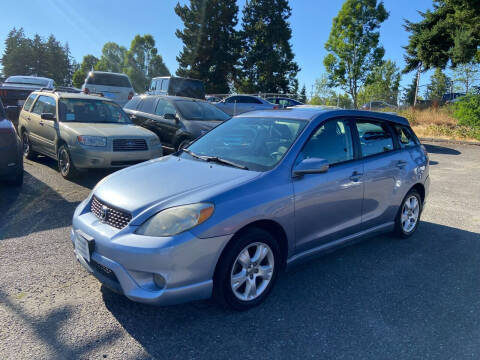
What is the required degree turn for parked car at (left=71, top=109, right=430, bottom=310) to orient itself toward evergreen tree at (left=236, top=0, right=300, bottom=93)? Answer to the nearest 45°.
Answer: approximately 135° to its right

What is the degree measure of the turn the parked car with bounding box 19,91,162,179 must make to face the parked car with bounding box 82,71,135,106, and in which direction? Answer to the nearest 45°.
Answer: approximately 135° to its left

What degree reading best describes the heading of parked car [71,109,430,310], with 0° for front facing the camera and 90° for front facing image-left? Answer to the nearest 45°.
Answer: approximately 45°

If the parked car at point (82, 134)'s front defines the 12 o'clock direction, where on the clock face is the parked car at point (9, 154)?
the parked car at point (9, 154) is roughly at 3 o'clock from the parked car at point (82, 134).

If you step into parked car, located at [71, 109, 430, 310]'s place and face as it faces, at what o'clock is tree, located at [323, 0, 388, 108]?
The tree is roughly at 5 o'clock from the parked car.

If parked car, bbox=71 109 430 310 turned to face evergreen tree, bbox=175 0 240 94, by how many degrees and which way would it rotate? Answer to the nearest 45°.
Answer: approximately 135° to its right
